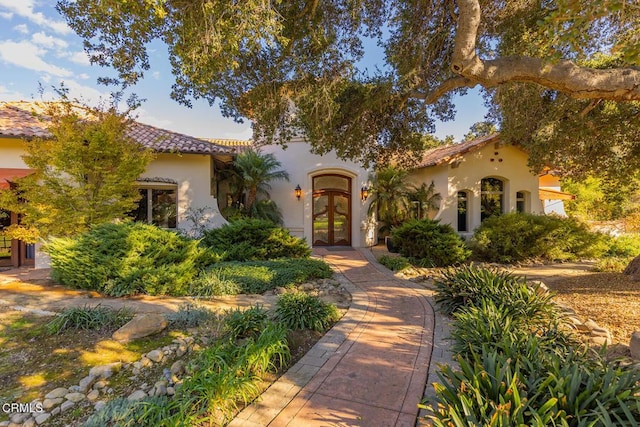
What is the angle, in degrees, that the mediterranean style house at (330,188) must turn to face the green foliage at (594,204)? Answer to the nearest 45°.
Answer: approximately 90° to its left

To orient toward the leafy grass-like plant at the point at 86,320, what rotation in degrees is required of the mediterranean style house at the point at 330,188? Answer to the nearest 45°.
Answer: approximately 45° to its right

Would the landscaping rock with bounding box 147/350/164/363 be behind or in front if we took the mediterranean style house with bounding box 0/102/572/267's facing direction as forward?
in front

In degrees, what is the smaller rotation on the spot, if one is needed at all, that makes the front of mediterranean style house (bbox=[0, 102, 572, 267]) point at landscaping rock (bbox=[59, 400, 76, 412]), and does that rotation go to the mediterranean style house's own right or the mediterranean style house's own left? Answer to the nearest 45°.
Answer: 0° — it already faces it

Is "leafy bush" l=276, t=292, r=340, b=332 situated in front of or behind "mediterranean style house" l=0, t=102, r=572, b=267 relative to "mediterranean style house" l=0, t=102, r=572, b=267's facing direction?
in front

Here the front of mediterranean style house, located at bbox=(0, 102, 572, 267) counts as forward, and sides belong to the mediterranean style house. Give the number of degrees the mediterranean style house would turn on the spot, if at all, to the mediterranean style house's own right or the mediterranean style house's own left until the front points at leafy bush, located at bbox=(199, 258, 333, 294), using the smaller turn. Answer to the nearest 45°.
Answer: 0° — it already faces it

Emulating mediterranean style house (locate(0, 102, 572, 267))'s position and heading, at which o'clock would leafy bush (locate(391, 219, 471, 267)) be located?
The leafy bush is roughly at 11 o'clock from the mediterranean style house.

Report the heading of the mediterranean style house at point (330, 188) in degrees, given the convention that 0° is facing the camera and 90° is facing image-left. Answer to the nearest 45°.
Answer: approximately 0°

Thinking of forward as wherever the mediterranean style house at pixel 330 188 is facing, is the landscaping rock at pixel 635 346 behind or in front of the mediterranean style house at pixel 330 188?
in front

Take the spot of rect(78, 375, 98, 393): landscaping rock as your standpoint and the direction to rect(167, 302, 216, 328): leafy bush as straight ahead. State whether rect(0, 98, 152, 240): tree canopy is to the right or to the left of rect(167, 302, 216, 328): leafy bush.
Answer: left

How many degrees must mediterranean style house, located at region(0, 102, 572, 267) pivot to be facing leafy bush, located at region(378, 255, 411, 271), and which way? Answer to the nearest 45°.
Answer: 0° — it already faces it

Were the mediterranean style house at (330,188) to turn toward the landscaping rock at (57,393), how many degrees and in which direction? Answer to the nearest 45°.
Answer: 0° — it already faces it
